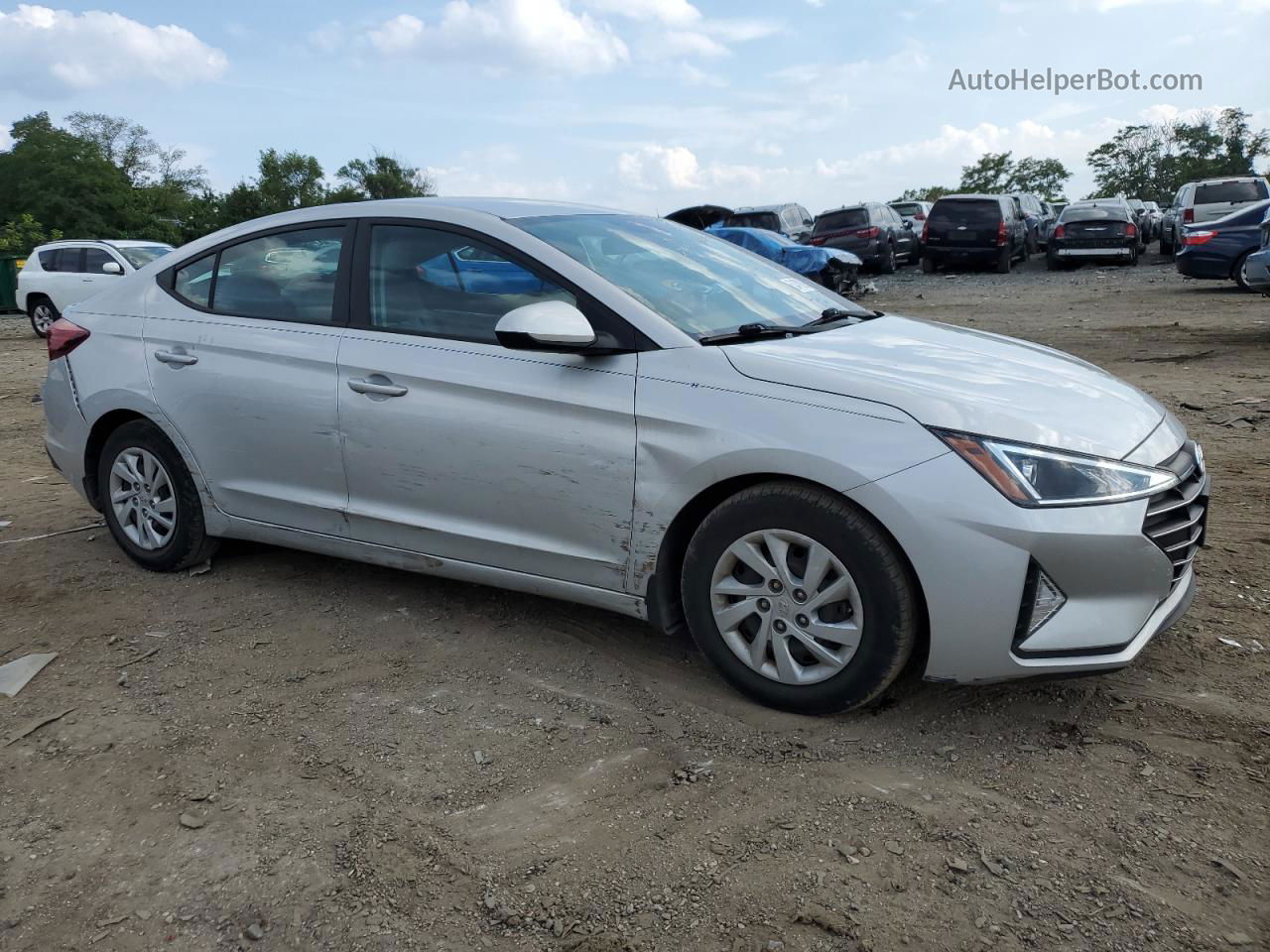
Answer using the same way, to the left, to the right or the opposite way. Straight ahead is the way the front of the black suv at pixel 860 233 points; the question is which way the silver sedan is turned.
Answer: to the right

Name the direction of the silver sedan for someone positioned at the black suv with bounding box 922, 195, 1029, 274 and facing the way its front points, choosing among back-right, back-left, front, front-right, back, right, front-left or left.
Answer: back

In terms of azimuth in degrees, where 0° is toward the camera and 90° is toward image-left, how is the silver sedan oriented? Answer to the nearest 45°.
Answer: approximately 315°

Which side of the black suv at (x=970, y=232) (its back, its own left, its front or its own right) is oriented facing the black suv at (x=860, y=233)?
left

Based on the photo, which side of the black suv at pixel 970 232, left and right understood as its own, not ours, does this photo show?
back

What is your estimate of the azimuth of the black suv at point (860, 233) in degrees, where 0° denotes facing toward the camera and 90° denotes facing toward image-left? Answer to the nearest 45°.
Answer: approximately 225°

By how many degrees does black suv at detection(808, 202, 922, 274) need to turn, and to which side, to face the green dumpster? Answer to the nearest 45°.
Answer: approximately 135° to its left

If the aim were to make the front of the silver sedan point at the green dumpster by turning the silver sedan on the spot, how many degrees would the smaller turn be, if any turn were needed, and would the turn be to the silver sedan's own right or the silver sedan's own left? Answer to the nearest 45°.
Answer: approximately 180°

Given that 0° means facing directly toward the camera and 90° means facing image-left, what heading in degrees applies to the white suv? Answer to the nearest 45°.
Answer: approximately 315°

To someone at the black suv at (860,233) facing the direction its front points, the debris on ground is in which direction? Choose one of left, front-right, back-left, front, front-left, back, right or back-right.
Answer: back-right

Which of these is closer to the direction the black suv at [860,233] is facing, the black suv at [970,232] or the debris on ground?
the black suv

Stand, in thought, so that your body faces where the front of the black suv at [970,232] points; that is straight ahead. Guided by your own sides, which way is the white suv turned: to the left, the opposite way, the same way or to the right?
to the right
